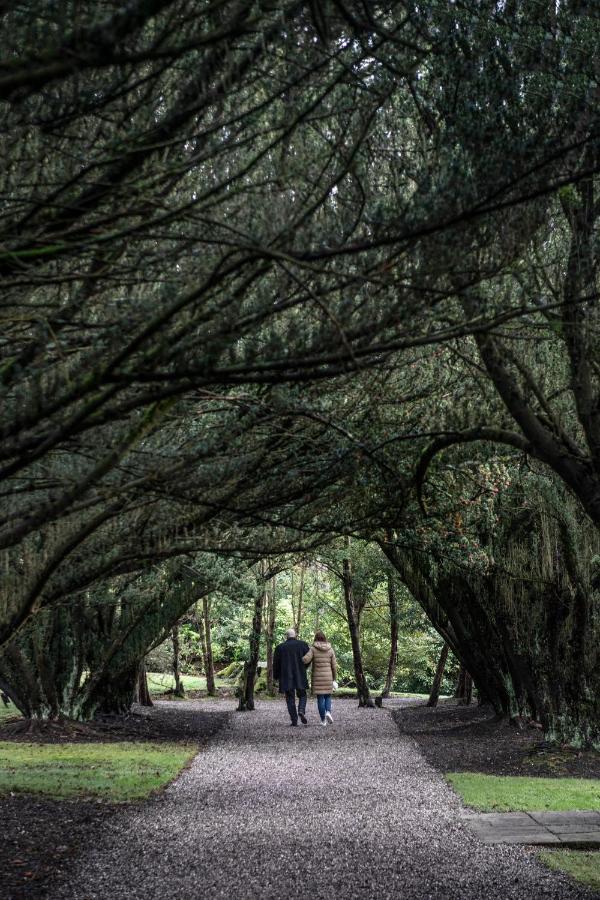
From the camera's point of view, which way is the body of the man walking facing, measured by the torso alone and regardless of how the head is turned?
away from the camera

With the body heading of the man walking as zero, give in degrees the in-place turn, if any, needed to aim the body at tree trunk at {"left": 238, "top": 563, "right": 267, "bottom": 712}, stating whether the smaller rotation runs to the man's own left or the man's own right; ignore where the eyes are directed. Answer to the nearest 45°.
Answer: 0° — they already face it

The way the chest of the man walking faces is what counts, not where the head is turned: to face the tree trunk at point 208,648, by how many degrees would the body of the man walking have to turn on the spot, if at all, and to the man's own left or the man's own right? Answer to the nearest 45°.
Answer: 0° — they already face it

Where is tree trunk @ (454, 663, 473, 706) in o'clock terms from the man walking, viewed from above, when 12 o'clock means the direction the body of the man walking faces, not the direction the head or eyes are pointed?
The tree trunk is roughly at 1 o'clock from the man walking.

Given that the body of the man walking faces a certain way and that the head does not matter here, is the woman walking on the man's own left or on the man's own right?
on the man's own right

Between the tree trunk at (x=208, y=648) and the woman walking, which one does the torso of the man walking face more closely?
the tree trunk
